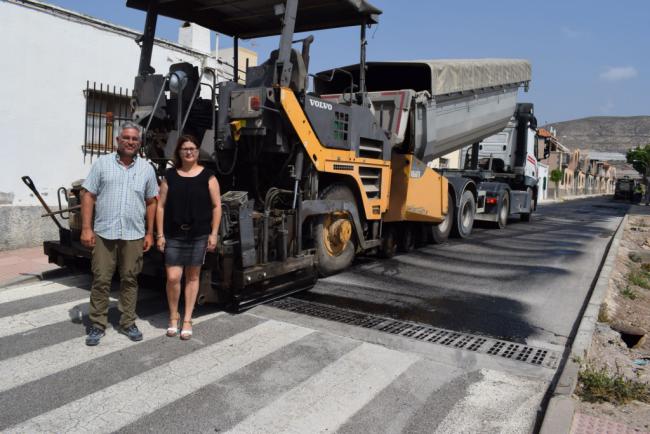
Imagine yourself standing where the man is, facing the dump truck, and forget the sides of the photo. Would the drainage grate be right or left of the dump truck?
right

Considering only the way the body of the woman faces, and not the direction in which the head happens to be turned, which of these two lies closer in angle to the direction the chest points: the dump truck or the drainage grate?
the drainage grate

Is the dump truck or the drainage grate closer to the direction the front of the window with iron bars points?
the drainage grate

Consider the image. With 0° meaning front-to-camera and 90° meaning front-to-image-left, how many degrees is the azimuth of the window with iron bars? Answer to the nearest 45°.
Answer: approximately 315°

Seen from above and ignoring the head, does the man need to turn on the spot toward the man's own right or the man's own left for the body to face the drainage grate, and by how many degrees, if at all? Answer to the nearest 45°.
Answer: approximately 90° to the man's own left

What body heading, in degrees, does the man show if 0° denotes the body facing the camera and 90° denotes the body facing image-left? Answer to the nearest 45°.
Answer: approximately 0°

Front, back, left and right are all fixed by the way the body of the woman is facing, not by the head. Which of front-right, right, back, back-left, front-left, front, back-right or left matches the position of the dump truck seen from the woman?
back-left

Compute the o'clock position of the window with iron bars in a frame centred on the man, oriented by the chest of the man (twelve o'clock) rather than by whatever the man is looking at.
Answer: The window with iron bars is roughly at 6 o'clock from the man.

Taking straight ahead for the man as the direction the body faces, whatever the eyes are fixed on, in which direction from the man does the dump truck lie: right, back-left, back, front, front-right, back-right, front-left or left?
back-left

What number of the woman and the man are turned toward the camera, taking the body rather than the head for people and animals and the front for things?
2
